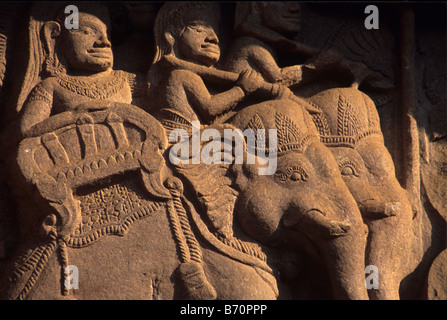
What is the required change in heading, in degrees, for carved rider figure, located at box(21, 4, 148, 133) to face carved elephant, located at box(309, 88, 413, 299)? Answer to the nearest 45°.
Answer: approximately 45° to its left

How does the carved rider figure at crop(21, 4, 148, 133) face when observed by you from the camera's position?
facing the viewer and to the right of the viewer

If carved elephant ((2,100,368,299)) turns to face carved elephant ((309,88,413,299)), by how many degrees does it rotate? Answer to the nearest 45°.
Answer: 0° — it already faces it

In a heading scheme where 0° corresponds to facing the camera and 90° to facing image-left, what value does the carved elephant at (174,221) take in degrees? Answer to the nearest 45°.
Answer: approximately 270°

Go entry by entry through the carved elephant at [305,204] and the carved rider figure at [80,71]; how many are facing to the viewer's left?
0
